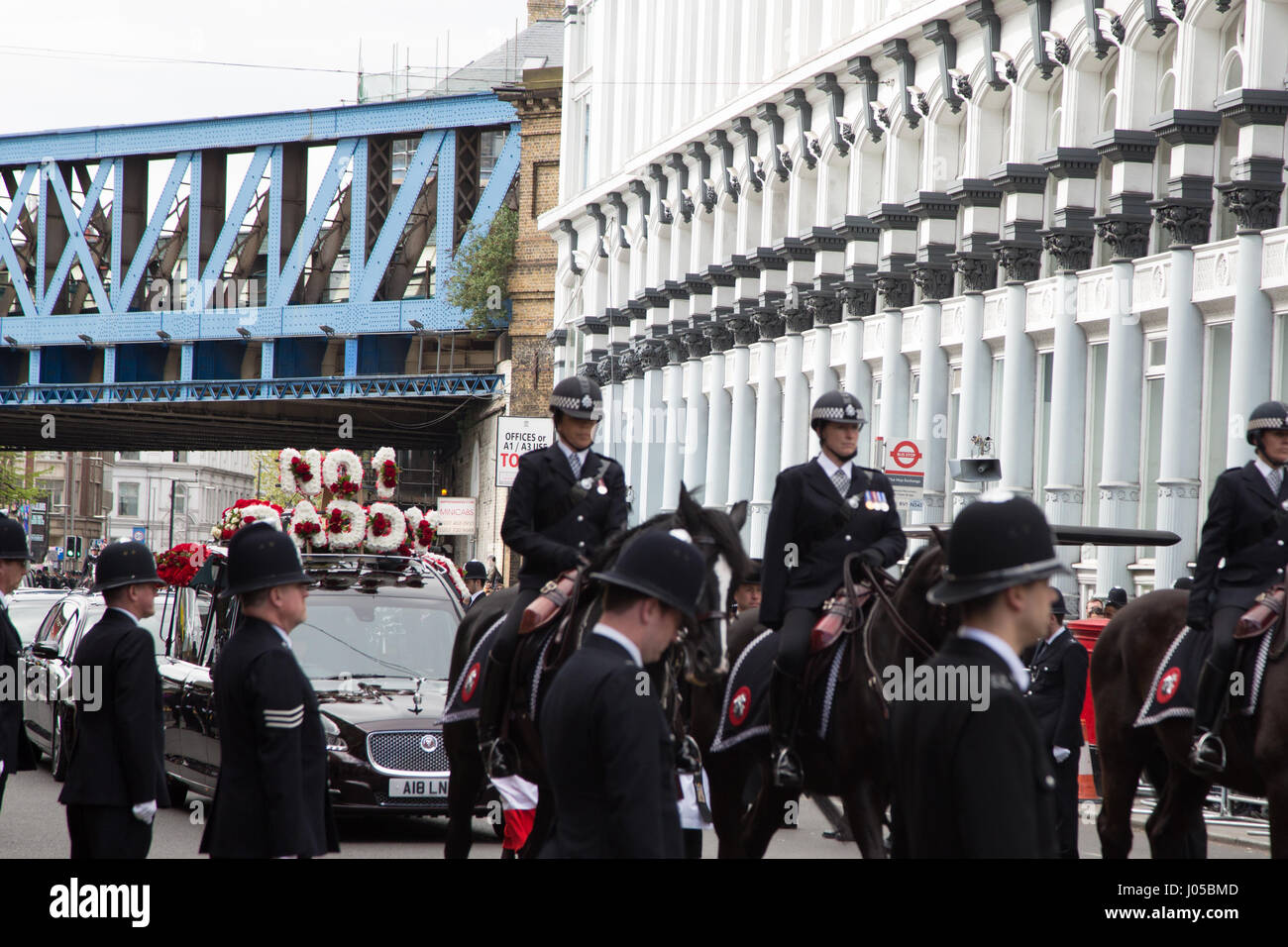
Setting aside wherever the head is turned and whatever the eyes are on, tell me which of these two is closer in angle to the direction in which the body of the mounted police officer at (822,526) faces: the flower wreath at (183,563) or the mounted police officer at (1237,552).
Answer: the mounted police officer

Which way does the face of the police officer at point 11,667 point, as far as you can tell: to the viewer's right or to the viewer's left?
to the viewer's right

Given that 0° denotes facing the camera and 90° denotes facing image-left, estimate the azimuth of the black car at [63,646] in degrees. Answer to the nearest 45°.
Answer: approximately 315°

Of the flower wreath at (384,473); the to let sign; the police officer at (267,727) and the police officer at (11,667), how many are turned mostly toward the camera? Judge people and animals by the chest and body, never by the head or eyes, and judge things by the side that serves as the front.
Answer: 2

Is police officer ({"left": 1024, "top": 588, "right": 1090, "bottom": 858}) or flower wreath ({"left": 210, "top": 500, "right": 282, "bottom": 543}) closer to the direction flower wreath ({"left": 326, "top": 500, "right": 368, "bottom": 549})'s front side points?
the police officer

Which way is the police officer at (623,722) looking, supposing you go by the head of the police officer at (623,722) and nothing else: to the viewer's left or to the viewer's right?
to the viewer's right

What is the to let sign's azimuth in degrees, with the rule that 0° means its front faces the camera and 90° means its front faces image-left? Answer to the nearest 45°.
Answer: approximately 0°

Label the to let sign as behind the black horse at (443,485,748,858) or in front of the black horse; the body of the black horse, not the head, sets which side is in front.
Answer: behind
